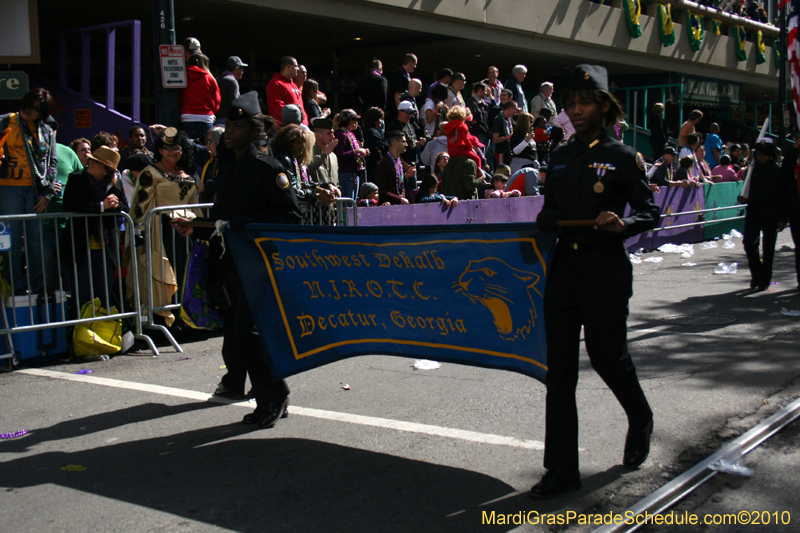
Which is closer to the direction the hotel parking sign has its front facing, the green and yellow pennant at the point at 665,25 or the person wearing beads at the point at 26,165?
the person wearing beads

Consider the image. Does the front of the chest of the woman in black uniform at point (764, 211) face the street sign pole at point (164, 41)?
no

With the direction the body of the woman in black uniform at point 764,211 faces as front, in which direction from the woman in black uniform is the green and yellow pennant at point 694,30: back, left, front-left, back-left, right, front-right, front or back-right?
back

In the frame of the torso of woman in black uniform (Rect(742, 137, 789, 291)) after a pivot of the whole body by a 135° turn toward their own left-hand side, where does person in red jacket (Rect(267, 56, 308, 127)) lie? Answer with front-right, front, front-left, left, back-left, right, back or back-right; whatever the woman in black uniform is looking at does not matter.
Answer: back-left

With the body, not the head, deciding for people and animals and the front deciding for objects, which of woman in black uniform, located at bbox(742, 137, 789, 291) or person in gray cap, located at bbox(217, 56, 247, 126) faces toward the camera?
the woman in black uniform

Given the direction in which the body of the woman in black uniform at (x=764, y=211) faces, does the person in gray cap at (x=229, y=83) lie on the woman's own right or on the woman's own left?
on the woman's own right

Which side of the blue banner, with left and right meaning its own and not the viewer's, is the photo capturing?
front

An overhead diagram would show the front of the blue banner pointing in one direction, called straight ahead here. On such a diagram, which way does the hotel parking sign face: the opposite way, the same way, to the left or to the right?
the same way

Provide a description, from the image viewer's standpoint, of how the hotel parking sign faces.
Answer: facing the viewer

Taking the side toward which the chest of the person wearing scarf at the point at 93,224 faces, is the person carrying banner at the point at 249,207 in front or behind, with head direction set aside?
in front

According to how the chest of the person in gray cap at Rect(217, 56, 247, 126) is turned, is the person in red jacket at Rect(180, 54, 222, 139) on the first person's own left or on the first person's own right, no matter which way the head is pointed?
on the first person's own right
